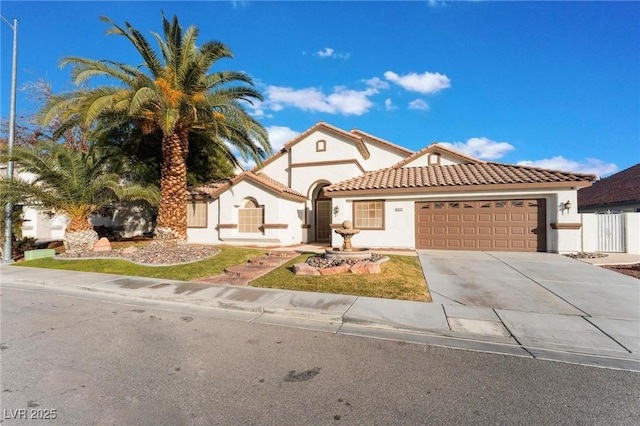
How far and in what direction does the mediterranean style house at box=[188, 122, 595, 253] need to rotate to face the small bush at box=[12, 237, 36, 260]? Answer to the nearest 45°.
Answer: approximately 90° to its right

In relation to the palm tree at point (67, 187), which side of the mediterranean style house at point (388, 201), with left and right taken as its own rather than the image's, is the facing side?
right

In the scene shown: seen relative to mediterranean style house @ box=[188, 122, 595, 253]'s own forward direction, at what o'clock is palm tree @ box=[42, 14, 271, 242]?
The palm tree is roughly at 2 o'clock from the mediterranean style house.

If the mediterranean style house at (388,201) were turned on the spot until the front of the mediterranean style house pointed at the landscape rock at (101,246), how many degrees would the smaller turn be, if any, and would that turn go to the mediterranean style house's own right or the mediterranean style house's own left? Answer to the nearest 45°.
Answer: approximately 90° to the mediterranean style house's own right

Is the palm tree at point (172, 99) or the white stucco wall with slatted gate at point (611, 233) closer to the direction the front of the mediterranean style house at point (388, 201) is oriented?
the palm tree

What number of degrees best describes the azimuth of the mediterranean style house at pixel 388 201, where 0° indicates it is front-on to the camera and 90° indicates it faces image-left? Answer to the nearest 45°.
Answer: approximately 0°

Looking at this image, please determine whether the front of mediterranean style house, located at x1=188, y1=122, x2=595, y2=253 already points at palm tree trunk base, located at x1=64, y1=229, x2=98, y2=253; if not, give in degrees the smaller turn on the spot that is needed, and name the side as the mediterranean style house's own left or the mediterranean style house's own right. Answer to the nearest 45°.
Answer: approximately 90° to the mediterranean style house's own right

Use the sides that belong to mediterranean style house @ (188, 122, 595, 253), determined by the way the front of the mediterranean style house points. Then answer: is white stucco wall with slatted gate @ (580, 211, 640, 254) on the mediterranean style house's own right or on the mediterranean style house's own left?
on the mediterranean style house's own left

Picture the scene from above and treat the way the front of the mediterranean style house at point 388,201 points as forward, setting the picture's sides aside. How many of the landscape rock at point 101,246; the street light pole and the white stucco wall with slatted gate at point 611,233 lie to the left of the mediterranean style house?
1

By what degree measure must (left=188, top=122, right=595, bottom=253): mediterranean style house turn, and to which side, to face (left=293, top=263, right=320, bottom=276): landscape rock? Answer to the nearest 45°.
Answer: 0° — it already faces it
